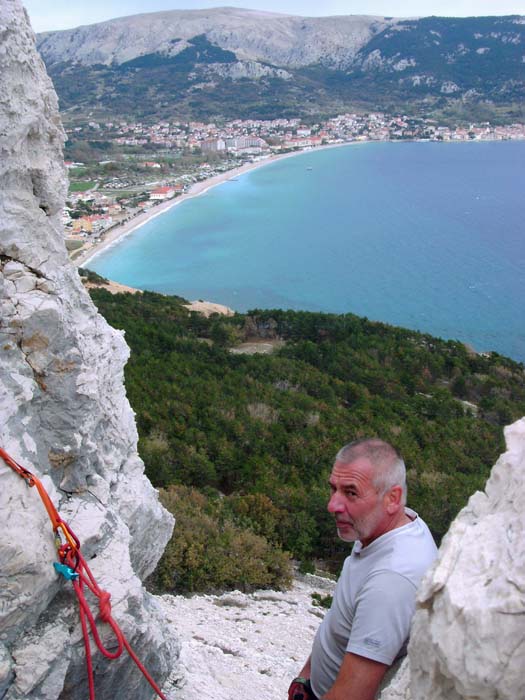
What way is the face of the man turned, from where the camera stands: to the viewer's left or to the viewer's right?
to the viewer's left

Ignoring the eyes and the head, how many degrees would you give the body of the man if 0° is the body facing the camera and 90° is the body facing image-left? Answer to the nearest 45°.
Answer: approximately 90°
